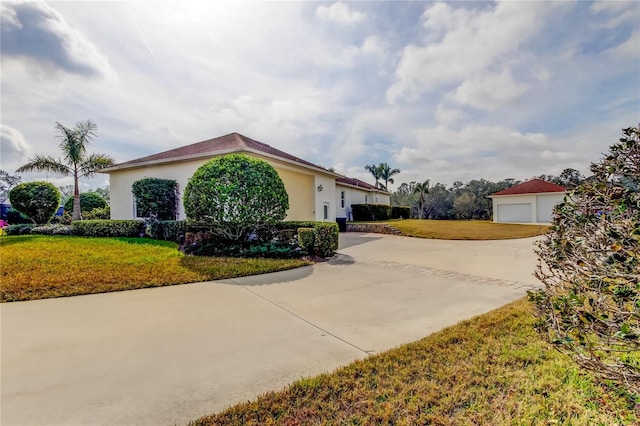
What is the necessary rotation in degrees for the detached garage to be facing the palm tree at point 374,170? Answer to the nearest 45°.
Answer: approximately 90° to its right

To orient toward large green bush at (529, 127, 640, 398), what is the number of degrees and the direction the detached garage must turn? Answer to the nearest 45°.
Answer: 0° — it already faces it

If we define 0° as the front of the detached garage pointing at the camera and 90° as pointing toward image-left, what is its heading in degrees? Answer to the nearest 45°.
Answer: approximately 0°

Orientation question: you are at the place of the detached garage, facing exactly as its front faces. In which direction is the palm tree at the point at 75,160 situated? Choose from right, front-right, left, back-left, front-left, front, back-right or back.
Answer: front-right
